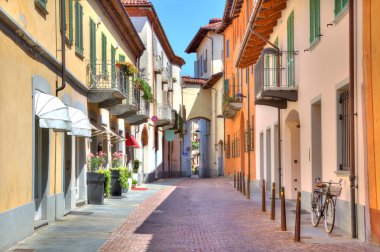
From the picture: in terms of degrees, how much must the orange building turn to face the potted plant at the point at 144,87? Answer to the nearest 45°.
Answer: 0° — it already faces it

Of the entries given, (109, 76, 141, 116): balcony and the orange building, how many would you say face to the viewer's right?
1

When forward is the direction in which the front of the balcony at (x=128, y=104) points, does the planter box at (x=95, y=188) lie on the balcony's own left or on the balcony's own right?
on the balcony's own right

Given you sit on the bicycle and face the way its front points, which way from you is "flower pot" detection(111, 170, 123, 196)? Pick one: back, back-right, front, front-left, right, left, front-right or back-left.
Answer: back

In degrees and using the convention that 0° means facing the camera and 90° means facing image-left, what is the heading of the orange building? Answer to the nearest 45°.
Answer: approximately 45°

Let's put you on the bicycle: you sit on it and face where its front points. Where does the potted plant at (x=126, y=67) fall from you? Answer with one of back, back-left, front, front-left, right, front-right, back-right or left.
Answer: back

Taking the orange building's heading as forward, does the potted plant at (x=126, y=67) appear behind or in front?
in front

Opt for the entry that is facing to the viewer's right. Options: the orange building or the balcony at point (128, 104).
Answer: the balcony

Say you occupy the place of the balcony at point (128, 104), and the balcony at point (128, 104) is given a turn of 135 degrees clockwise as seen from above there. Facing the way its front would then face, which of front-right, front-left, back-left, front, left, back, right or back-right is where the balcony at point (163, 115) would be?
back-right

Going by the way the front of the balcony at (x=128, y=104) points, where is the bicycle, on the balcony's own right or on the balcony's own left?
on the balcony's own right

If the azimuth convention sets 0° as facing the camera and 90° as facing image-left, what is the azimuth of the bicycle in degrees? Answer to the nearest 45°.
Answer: approximately 315°

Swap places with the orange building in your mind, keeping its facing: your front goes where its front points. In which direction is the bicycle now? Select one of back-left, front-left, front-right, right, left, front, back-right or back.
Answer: front-left

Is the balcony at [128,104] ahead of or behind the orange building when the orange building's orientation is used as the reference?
ahead

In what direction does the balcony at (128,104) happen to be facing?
to the viewer's right
